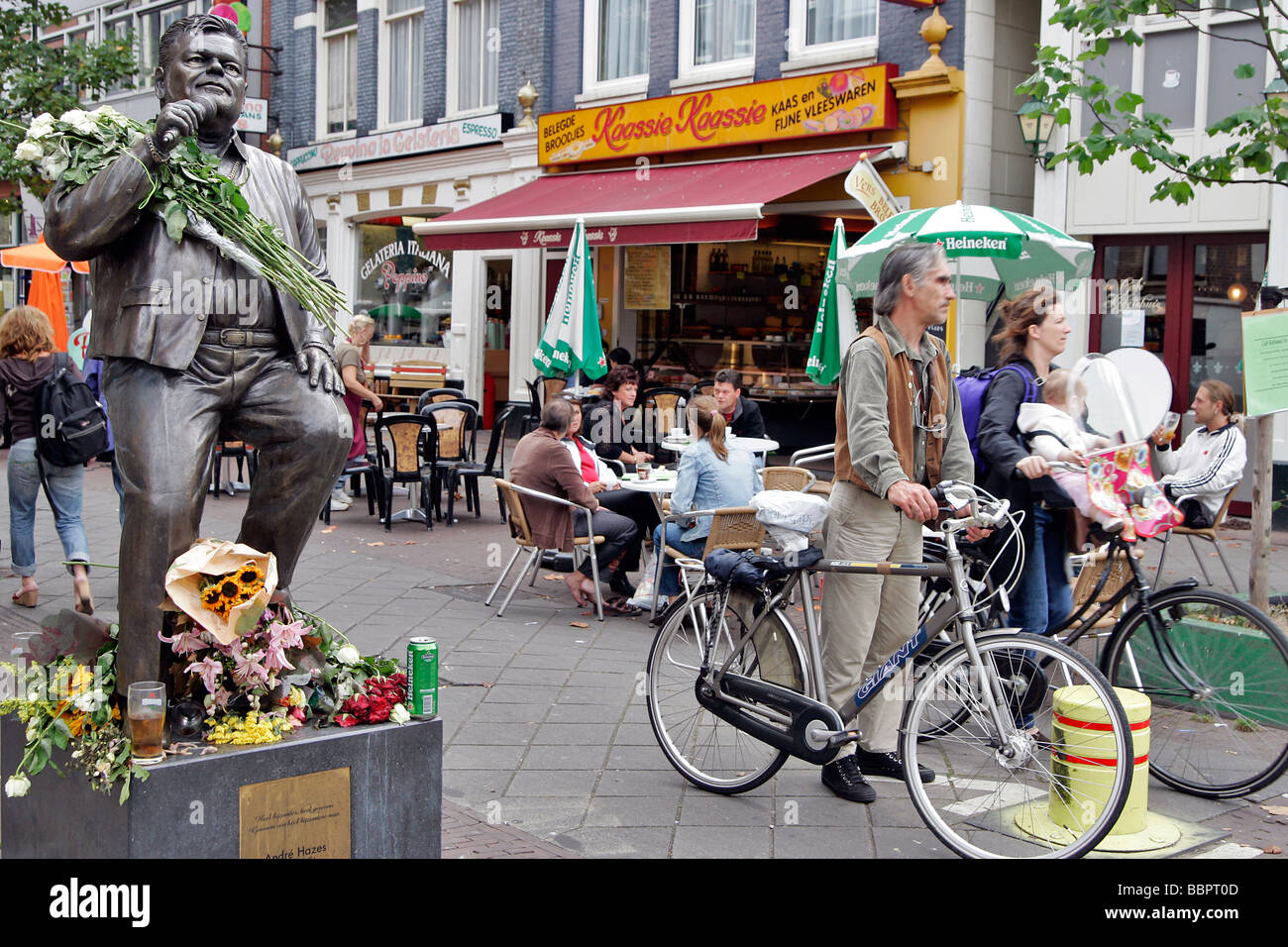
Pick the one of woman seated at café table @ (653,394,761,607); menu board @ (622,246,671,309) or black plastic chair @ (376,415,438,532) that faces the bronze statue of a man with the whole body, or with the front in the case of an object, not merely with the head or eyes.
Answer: the menu board

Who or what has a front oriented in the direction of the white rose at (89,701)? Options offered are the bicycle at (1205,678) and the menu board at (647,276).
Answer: the menu board

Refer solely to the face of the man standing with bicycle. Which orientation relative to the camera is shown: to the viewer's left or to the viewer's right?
to the viewer's right

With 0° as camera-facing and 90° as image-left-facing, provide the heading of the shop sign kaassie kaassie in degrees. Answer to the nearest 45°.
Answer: approximately 45°

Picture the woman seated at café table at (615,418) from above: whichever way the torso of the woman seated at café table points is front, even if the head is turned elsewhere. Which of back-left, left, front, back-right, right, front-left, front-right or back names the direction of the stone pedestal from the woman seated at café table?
front-right

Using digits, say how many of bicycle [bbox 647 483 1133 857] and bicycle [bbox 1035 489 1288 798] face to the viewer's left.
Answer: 0

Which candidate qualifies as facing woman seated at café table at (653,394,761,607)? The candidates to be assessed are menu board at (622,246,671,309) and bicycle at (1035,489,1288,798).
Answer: the menu board

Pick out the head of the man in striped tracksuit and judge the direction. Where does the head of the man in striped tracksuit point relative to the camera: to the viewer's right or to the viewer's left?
to the viewer's left

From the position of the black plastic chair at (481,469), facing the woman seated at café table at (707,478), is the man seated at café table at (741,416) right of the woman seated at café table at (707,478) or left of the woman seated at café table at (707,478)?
left
